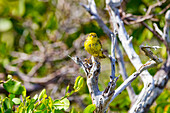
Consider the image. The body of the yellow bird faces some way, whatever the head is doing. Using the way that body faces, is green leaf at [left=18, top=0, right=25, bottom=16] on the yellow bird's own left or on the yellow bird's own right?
on the yellow bird's own right

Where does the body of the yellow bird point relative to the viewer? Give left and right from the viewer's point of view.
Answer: facing the viewer and to the left of the viewer

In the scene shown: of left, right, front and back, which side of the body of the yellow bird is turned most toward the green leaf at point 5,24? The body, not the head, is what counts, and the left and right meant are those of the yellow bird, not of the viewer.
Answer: right
